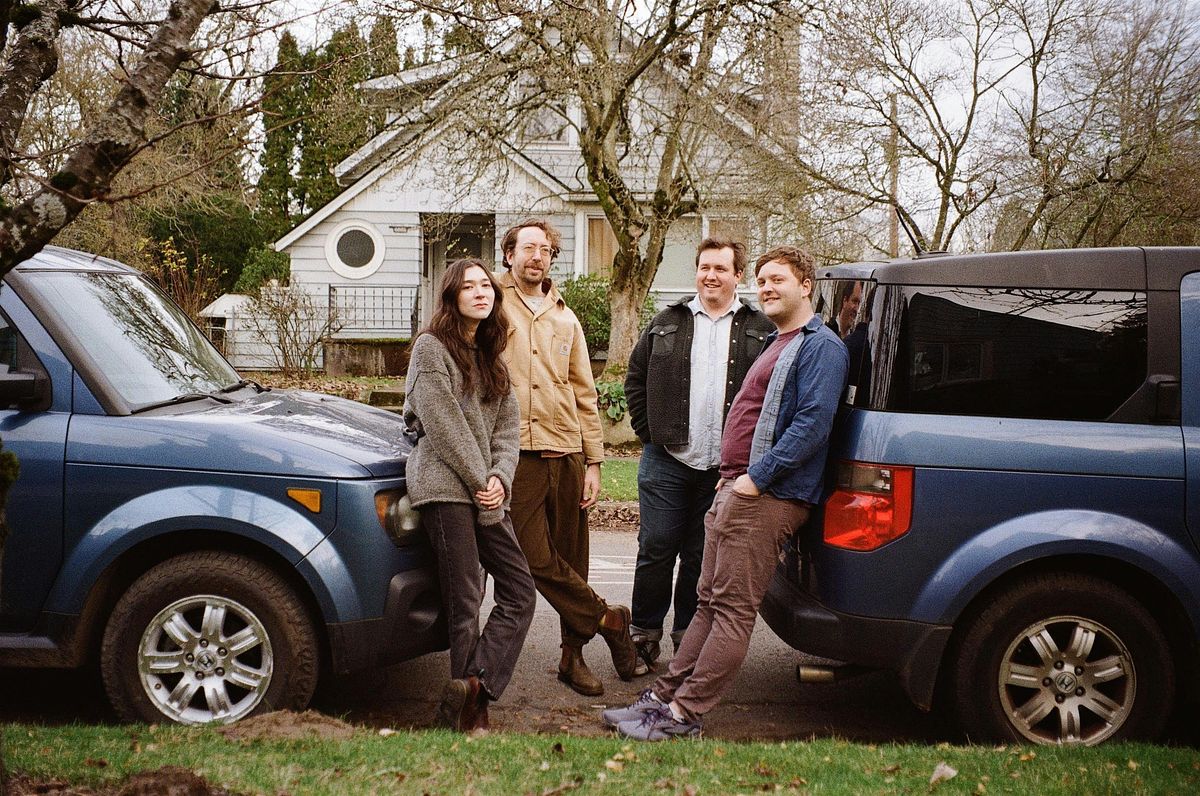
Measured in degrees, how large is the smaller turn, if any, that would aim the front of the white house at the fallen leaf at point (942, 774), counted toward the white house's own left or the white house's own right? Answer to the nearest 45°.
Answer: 0° — it already faces it

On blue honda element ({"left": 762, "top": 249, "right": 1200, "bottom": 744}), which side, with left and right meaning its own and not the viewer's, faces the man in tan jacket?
back

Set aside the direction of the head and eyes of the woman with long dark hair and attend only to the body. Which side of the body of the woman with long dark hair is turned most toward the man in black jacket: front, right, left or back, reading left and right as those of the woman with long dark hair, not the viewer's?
left

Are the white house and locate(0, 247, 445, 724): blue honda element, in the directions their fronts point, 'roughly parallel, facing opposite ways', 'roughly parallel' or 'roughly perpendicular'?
roughly perpendicular

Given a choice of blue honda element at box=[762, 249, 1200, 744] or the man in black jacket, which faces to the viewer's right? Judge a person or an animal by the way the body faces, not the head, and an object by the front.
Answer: the blue honda element

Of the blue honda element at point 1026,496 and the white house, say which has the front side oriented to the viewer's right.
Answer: the blue honda element

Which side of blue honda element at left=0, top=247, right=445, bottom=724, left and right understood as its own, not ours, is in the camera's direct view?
right

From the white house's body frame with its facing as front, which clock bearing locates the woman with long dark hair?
The woman with long dark hair is roughly at 12 o'clock from the white house.

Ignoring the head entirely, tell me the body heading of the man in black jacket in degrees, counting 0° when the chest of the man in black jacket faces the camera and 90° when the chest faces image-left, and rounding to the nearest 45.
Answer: approximately 0°

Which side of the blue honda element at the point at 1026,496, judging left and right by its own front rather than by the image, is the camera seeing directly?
right
